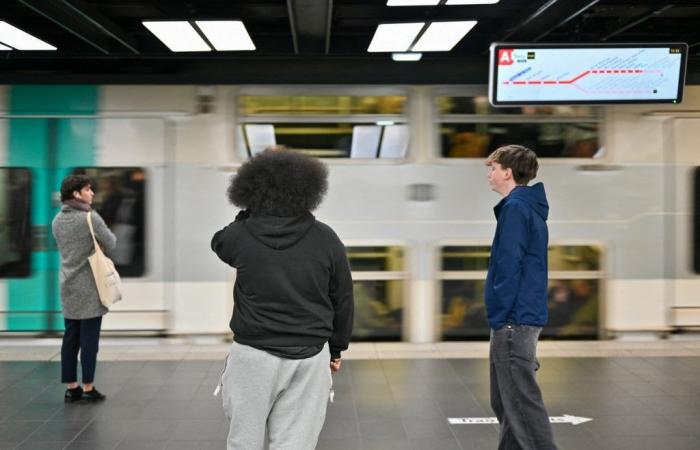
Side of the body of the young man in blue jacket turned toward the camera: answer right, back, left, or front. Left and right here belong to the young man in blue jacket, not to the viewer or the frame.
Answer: left

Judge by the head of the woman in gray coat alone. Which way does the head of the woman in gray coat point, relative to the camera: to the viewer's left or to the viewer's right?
to the viewer's right

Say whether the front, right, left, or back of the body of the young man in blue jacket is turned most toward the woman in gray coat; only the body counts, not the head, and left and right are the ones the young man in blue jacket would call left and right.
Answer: front

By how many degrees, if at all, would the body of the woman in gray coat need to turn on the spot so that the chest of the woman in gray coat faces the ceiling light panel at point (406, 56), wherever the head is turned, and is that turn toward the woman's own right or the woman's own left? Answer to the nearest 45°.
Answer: approximately 45° to the woman's own right

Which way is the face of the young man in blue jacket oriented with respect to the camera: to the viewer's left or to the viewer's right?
to the viewer's left

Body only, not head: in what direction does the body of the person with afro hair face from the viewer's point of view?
away from the camera

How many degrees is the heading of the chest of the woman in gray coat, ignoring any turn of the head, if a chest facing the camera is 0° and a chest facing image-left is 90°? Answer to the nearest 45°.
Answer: approximately 225°

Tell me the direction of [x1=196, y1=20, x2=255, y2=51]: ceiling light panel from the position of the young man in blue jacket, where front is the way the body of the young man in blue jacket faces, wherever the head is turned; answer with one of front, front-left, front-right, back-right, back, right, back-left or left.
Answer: front-right

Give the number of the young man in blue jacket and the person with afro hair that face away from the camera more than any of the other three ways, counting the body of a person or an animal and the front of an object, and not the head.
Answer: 1

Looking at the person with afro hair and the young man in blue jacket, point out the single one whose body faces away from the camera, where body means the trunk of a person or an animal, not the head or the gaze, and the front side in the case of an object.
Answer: the person with afro hair

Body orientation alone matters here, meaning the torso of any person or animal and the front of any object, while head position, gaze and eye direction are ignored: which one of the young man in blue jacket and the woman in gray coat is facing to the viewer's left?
the young man in blue jacket
